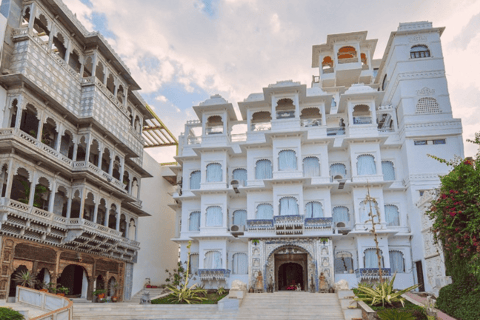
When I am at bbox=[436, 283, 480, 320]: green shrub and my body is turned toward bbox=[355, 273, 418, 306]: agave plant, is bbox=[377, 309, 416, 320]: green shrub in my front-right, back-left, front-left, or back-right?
front-left

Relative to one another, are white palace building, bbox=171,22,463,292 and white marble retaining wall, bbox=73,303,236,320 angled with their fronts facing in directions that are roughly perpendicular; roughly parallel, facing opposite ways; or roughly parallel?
roughly parallel

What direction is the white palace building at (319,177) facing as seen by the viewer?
toward the camera

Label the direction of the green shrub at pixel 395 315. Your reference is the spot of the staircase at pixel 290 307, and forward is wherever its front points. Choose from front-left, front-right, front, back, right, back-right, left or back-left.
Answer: front-left

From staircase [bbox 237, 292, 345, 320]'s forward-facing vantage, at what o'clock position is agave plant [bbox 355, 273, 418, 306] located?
The agave plant is roughly at 10 o'clock from the staircase.

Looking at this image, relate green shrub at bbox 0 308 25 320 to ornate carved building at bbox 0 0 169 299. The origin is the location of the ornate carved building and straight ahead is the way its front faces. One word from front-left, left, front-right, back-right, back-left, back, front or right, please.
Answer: front-right

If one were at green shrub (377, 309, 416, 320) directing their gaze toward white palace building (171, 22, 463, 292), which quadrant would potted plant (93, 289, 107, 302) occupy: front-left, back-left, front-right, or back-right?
front-left

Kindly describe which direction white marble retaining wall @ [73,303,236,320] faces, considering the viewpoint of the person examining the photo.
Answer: facing the viewer

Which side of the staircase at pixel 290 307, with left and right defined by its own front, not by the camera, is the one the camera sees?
front

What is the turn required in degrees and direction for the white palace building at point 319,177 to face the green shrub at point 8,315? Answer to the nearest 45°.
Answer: approximately 45° to its right

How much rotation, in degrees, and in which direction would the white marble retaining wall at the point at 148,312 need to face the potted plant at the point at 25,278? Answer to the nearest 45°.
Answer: approximately 90° to its right

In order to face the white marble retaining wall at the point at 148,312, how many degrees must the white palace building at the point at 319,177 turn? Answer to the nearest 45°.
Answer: approximately 45° to its right

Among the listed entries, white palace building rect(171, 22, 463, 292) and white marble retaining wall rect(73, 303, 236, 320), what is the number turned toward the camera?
2

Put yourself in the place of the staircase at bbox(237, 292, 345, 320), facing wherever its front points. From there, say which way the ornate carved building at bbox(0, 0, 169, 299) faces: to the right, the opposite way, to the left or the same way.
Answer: to the left

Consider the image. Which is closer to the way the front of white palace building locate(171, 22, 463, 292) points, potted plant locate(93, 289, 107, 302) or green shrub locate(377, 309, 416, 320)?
the green shrub

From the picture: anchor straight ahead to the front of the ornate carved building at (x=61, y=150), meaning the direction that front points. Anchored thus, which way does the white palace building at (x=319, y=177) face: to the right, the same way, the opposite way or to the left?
to the right

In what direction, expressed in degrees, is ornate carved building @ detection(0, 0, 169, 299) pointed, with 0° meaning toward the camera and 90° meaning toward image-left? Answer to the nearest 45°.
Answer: approximately 315°

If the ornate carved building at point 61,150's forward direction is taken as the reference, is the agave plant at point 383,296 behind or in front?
in front
